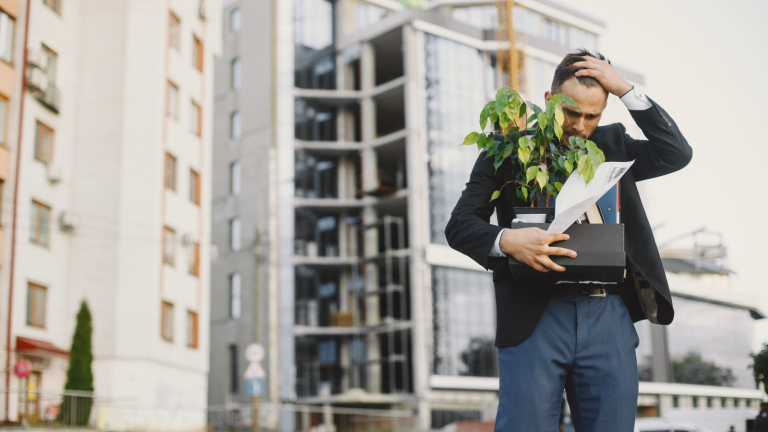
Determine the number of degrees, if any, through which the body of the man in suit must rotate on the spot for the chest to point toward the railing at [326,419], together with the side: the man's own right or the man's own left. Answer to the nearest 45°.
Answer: approximately 180°

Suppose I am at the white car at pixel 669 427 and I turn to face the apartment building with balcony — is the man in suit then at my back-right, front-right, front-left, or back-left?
back-left

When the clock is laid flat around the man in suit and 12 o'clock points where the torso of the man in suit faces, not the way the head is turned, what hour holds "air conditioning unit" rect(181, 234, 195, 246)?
The air conditioning unit is roughly at 5 o'clock from the man in suit.

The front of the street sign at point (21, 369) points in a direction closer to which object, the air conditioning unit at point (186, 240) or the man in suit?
the man in suit

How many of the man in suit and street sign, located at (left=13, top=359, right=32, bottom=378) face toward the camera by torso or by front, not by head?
2

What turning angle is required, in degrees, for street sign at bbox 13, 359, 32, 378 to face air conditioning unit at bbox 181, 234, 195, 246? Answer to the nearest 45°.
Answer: approximately 135° to its left

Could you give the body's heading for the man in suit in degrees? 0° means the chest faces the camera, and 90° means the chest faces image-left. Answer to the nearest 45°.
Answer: approximately 0°
